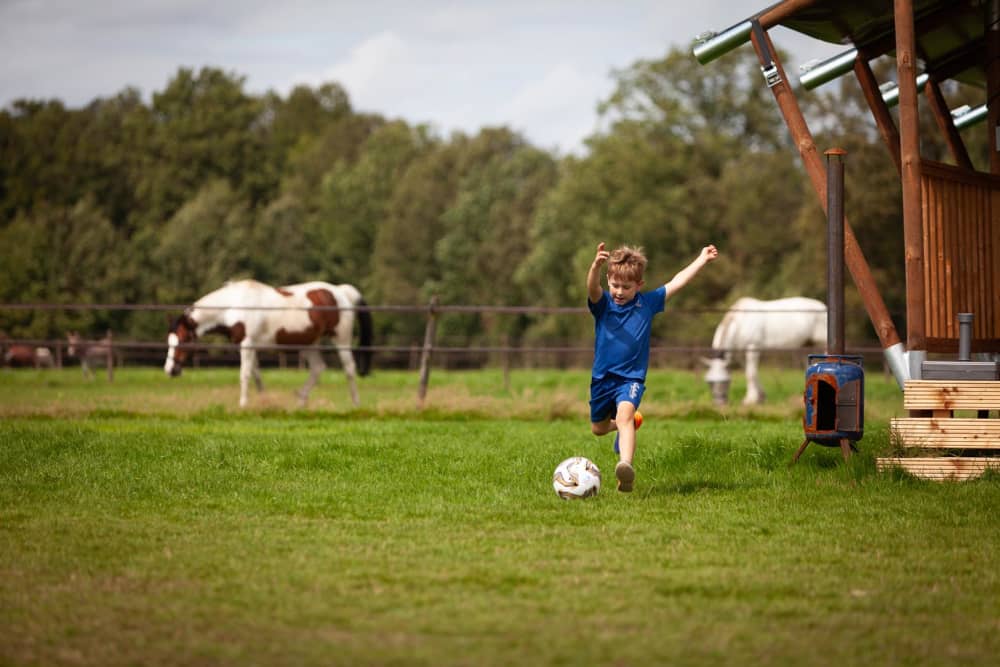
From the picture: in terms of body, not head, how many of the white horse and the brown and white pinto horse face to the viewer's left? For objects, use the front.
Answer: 2

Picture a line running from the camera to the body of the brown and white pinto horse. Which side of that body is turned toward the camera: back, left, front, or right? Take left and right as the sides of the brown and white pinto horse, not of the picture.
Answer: left

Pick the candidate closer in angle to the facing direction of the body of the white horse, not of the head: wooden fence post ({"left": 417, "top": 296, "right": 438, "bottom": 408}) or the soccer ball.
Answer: the wooden fence post

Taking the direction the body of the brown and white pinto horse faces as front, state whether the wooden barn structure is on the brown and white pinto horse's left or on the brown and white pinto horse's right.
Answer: on the brown and white pinto horse's left

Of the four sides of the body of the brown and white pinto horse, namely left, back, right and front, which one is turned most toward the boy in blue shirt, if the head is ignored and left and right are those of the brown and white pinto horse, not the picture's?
left

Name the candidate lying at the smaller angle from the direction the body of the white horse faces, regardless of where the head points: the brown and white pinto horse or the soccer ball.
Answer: the brown and white pinto horse

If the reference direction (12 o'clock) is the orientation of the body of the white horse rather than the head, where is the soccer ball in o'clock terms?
The soccer ball is roughly at 9 o'clock from the white horse.

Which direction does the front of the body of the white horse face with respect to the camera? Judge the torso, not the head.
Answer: to the viewer's left
